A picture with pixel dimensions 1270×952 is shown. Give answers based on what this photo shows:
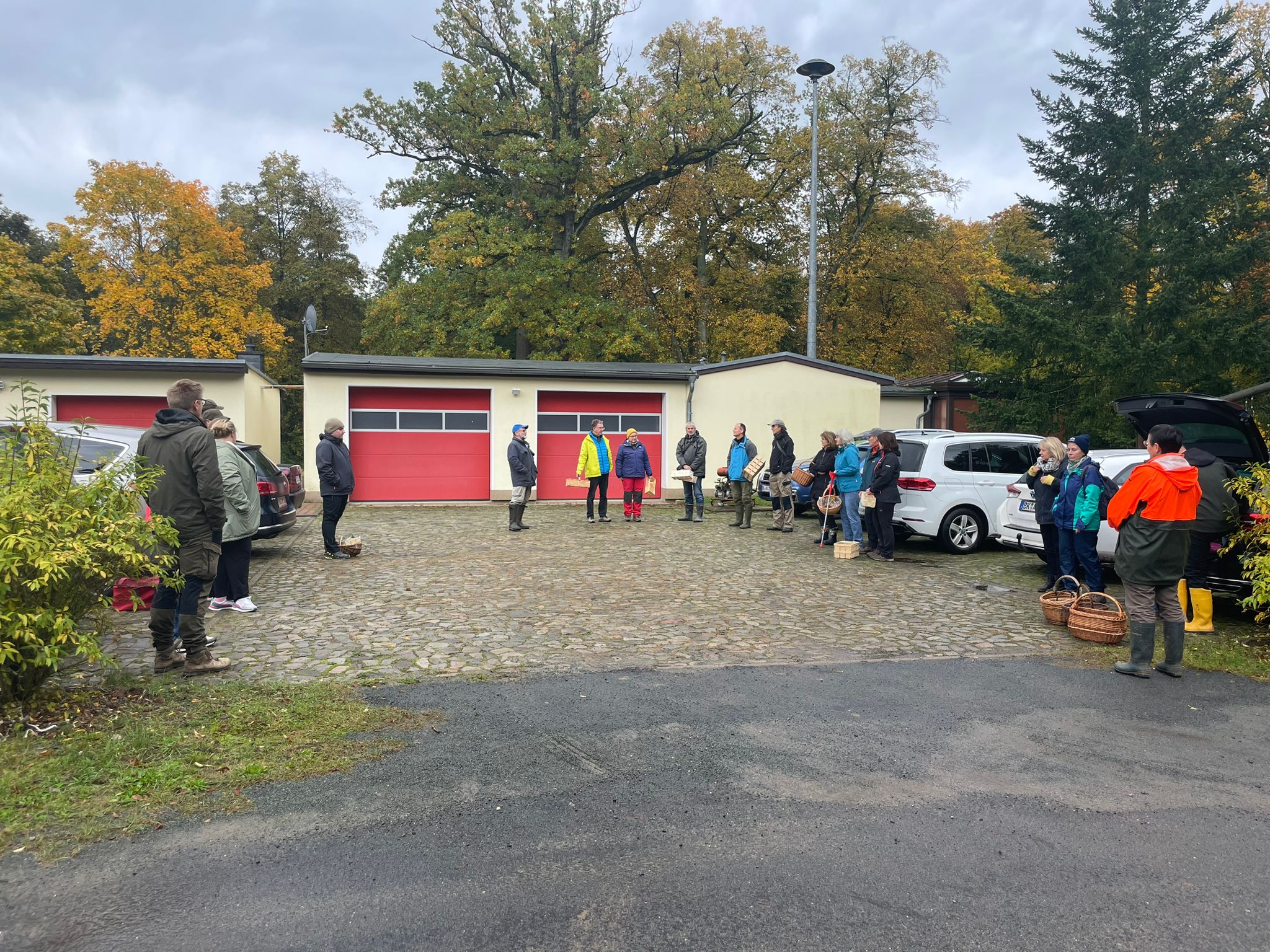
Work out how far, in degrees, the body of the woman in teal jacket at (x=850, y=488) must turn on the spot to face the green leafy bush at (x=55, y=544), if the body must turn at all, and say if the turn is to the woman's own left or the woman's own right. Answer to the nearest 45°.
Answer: approximately 45° to the woman's own left

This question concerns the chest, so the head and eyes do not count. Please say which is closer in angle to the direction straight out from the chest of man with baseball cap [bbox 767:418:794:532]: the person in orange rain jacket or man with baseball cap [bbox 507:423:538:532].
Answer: the man with baseball cap

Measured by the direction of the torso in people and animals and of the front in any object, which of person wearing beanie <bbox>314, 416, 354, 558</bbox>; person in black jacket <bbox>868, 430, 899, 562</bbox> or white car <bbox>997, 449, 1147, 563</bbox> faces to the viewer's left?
the person in black jacket

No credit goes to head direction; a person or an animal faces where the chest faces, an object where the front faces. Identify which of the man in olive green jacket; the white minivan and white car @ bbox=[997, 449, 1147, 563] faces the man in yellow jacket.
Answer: the man in olive green jacket

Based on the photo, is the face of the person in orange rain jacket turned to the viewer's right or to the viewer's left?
to the viewer's left

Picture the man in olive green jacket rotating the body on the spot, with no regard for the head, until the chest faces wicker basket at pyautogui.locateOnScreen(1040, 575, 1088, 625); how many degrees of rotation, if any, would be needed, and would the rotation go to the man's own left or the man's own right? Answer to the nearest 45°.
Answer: approximately 45° to the man's own right

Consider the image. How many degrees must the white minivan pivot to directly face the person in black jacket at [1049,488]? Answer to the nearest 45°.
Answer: approximately 135° to its right

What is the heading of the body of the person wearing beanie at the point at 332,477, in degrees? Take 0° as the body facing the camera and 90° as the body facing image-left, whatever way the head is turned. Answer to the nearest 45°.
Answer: approximately 270°

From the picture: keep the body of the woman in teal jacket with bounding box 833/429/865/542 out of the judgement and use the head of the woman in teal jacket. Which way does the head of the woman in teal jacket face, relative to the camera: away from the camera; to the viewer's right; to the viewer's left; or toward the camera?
to the viewer's left
